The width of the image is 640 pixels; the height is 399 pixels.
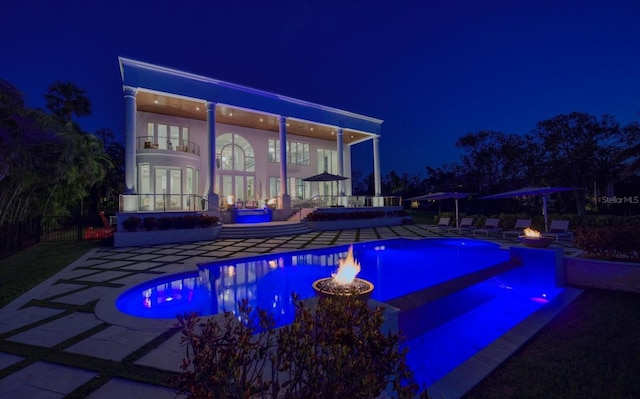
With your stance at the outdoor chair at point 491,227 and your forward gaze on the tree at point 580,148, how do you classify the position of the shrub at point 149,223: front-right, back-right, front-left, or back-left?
back-left

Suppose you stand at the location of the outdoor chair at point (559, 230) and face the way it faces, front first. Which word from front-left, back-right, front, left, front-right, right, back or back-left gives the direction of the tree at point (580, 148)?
back-right

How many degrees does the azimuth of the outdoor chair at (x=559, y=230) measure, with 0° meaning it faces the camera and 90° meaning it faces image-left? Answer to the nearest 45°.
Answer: approximately 45°

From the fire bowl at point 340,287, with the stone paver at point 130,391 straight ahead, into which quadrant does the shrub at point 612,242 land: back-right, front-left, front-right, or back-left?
back-left

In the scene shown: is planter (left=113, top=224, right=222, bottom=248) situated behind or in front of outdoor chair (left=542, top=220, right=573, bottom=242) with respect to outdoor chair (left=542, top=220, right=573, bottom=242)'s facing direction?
in front

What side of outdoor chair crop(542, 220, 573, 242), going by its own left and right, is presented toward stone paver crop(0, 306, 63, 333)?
front

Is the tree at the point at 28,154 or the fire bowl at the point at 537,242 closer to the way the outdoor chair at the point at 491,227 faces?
the tree

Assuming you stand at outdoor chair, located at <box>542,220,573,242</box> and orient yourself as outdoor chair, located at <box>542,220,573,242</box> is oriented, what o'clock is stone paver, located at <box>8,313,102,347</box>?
The stone paver is roughly at 11 o'clock from the outdoor chair.

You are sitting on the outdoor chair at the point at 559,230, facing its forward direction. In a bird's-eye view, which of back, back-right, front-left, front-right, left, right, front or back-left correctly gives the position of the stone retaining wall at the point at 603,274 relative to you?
front-left

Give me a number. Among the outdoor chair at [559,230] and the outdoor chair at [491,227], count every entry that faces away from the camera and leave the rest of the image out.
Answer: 0
